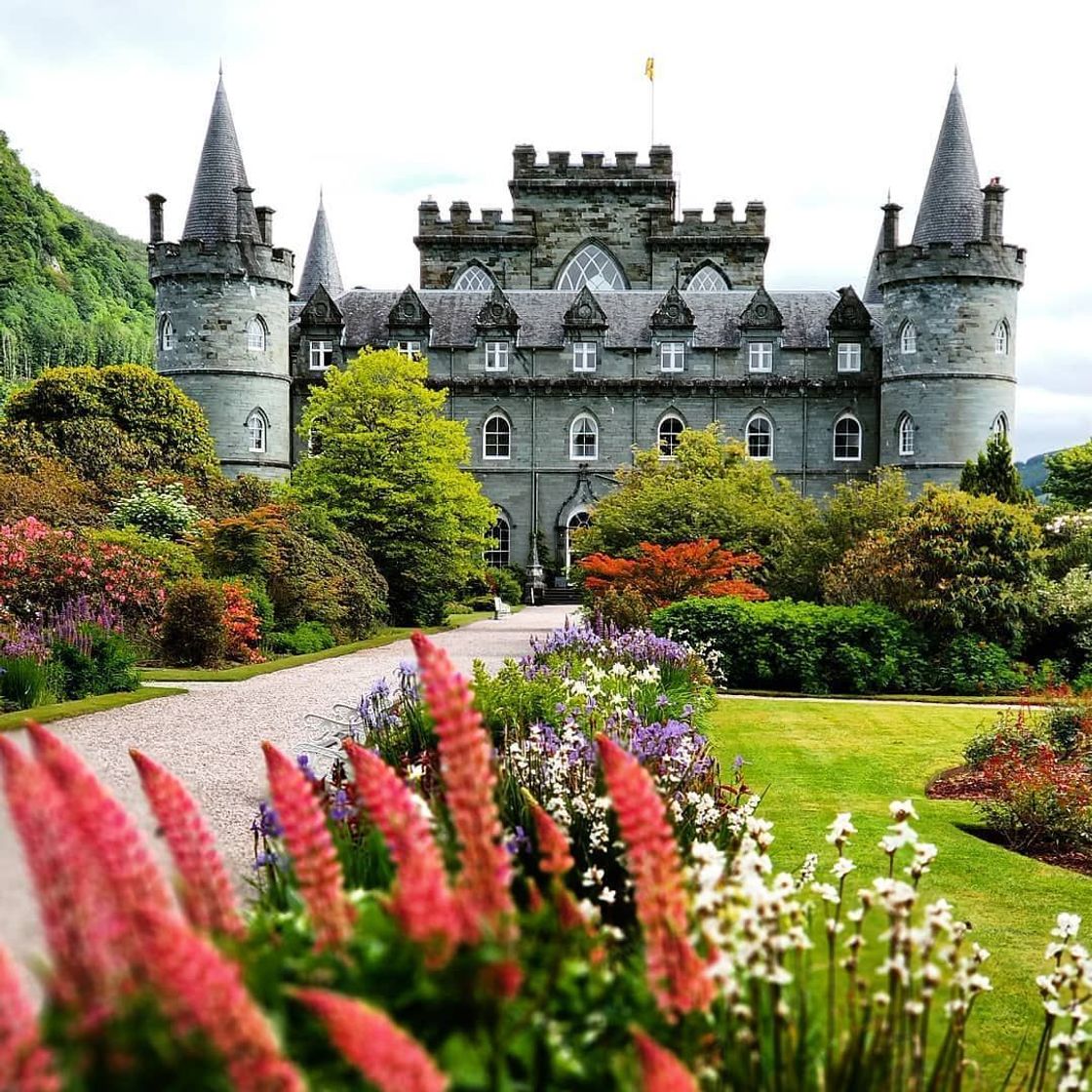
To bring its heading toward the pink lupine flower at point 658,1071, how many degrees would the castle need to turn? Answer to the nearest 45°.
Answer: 0° — it already faces it

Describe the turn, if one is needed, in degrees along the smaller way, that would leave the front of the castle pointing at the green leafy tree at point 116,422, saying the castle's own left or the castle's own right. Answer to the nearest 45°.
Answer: approximately 45° to the castle's own right

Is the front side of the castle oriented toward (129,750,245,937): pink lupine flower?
yes

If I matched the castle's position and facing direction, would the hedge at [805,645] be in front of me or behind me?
in front

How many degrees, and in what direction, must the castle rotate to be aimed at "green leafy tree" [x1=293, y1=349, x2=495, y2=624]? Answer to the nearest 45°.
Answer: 0° — it already faces it

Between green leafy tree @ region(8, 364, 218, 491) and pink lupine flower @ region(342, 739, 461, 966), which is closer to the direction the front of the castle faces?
the pink lupine flower

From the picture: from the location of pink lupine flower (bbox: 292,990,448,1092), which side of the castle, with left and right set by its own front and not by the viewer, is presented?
front

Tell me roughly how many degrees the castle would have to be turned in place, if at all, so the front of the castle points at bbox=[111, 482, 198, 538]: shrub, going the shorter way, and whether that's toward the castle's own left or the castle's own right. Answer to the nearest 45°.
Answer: approximately 45° to the castle's own right

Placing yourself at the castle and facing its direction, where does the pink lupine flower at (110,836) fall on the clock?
The pink lupine flower is roughly at 12 o'clock from the castle.

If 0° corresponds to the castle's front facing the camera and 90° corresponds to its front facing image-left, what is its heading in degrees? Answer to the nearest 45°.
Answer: approximately 0°

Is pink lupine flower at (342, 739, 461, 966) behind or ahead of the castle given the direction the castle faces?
ahead
